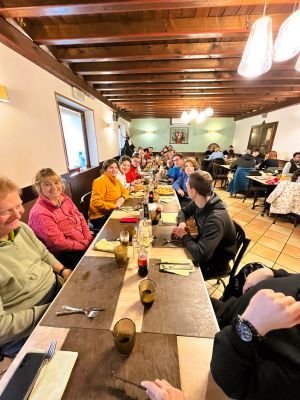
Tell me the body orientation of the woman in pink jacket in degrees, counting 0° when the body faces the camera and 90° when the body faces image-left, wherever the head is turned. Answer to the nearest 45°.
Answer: approximately 315°

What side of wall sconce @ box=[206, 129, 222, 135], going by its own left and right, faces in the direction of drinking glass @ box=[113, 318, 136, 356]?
front

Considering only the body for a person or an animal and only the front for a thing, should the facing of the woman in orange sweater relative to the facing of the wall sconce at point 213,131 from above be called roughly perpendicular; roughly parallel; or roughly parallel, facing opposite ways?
roughly perpendicular

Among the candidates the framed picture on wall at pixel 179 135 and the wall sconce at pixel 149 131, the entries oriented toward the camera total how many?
2

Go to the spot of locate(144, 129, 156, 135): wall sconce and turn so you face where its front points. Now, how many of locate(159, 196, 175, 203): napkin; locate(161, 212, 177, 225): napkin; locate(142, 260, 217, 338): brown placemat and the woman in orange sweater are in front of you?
4

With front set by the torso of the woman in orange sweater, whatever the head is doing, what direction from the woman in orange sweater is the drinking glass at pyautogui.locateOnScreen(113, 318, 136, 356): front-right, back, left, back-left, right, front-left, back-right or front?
front-right

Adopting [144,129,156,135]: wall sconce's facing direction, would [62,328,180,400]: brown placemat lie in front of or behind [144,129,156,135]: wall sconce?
in front

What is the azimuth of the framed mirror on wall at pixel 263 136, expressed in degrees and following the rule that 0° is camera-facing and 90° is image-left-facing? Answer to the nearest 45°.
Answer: approximately 45°

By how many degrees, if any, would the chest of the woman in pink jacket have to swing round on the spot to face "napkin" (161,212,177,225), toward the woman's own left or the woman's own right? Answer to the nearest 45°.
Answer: approximately 45° to the woman's own left

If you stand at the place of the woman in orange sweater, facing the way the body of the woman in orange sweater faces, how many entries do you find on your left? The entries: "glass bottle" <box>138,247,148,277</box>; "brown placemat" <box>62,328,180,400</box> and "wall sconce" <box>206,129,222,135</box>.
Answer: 1
